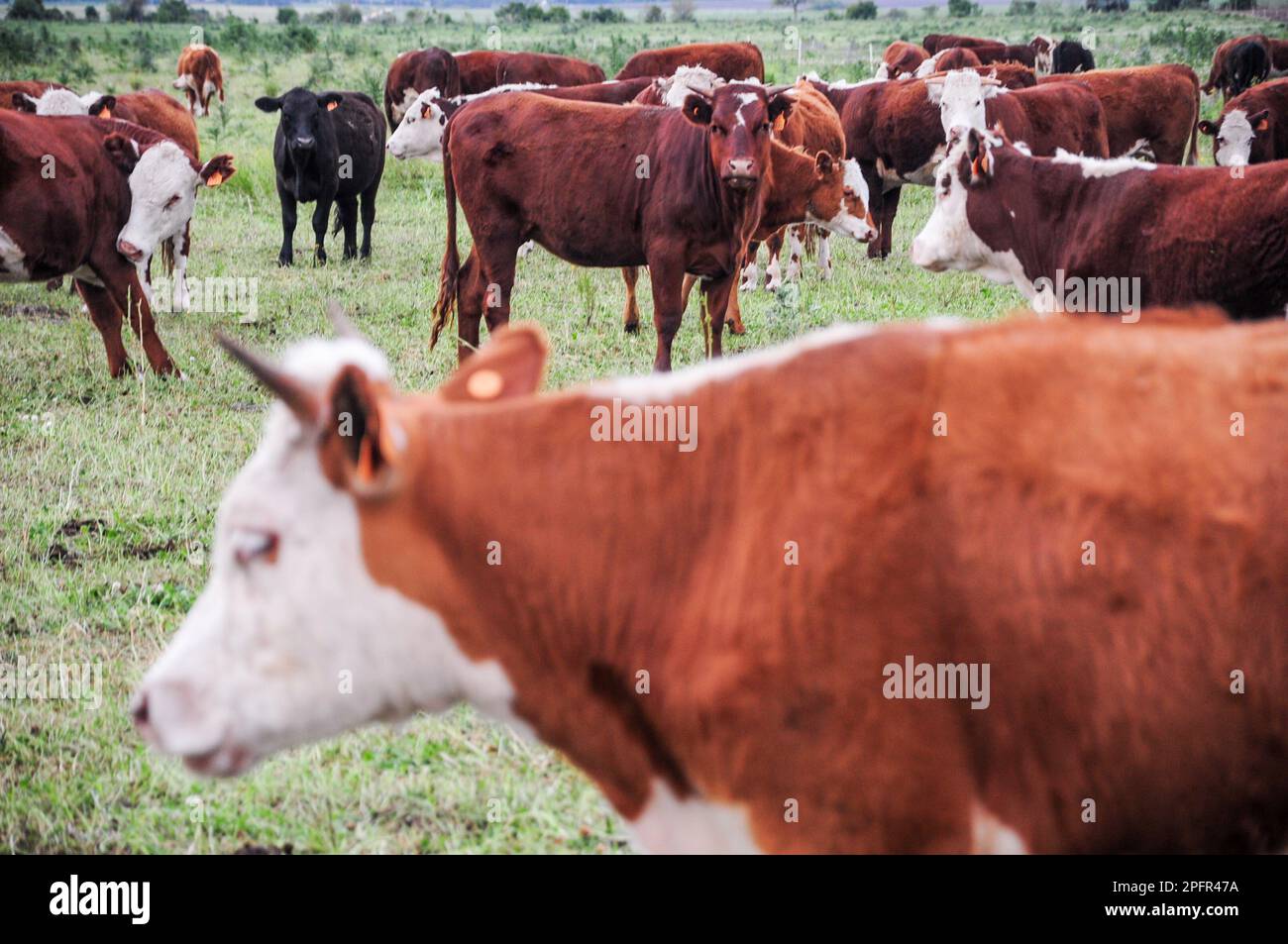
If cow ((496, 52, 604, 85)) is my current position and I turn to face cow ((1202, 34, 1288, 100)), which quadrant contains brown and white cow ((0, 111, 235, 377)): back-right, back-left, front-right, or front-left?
back-right

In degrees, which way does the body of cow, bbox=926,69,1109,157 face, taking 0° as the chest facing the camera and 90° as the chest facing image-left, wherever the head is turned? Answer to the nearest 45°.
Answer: approximately 90°

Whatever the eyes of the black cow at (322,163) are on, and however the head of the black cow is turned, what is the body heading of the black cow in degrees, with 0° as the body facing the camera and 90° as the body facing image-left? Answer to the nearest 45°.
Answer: approximately 45°

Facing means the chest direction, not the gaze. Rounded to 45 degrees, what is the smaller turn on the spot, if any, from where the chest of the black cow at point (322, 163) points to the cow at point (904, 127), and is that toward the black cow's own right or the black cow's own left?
approximately 135° to the black cow's own left

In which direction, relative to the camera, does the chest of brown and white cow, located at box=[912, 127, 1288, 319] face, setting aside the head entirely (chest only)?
to the viewer's left

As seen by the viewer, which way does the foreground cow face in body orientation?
to the viewer's left

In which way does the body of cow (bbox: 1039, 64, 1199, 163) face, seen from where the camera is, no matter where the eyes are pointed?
to the viewer's left
